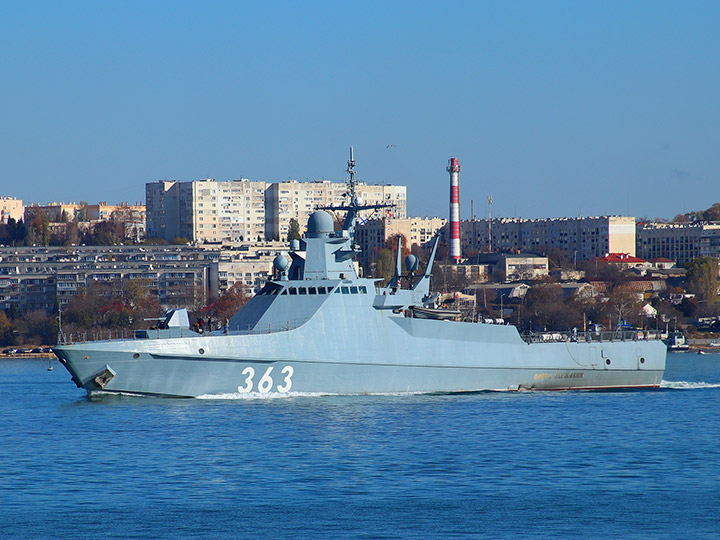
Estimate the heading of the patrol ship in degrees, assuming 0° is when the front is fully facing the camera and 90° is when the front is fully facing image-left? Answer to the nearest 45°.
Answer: approximately 90°
